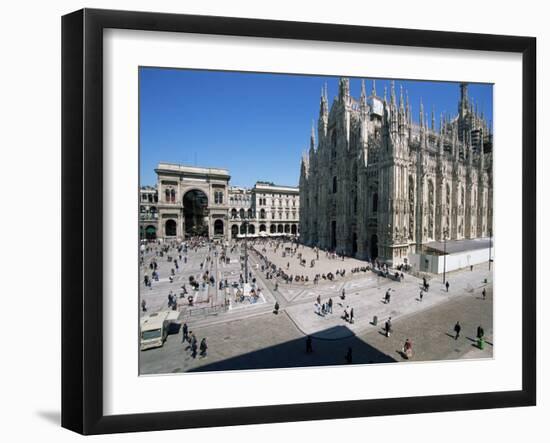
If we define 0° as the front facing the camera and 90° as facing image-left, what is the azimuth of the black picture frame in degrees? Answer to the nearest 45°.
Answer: approximately 315°

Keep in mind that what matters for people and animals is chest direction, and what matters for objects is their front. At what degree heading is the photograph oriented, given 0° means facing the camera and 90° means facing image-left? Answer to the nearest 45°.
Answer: approximately 315°
